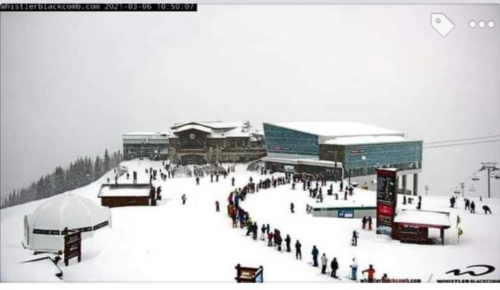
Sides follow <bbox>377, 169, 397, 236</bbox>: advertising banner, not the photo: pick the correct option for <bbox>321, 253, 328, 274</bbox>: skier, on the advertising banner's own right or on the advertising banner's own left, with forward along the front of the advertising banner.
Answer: on the advertising banner's own right

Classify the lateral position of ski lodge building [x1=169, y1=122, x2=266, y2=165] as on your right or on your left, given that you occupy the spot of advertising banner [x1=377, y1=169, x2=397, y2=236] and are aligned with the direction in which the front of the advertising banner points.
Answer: on your right

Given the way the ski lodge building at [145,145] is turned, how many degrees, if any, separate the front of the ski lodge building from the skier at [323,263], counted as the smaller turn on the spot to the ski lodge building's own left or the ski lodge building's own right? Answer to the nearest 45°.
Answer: approximately 45° to the ski lodge building's own left

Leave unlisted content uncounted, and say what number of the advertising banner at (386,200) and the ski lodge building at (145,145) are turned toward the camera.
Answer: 2

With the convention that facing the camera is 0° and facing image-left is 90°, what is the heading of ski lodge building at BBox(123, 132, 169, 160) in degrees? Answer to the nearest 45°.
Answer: approximately 0°

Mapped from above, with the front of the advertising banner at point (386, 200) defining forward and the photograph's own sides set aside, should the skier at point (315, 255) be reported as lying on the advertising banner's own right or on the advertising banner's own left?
on the advertising banner's own right

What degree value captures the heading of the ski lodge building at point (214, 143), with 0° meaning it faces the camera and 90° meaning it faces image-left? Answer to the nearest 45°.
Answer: approximately 0°

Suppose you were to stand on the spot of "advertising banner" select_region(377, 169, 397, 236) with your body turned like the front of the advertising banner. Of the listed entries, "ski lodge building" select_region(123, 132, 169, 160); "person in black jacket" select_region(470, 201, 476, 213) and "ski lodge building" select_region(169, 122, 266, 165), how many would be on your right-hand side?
2
